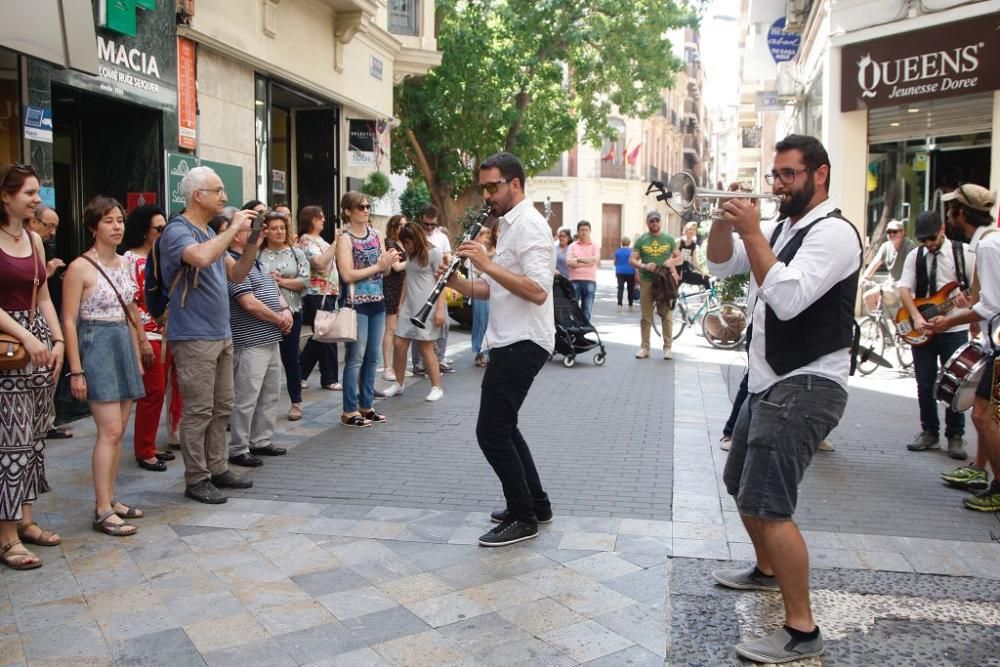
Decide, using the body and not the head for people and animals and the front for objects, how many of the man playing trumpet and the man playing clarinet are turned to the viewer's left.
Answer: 2

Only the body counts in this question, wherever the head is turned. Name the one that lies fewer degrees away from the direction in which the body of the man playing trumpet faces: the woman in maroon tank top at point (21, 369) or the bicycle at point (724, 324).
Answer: the woman in maroon tank top

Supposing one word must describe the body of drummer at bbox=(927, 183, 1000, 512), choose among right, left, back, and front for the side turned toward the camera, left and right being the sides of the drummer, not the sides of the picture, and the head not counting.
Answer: left

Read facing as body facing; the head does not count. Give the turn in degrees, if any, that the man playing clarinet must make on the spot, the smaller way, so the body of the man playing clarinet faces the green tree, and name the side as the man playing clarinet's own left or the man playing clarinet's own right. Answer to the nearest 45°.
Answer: approximately 90° to the man playing clarinet's own right

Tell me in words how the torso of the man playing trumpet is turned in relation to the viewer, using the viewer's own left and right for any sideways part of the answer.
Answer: facing to the left of the viewer

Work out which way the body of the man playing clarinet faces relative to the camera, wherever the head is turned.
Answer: to the viewer's left

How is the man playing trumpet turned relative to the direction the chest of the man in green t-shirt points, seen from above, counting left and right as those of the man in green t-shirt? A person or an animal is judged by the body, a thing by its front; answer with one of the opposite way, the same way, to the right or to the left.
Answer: to the right

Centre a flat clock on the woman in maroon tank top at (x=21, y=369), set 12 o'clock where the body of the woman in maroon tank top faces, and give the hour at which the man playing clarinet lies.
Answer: The man playing clarinet is roughly at 11 o'clock from the woman in maroon tank top.

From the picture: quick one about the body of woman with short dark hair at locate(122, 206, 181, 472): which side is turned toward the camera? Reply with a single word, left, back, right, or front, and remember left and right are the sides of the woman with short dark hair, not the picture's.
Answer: right

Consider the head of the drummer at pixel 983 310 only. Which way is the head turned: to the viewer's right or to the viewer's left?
to the viewer's left

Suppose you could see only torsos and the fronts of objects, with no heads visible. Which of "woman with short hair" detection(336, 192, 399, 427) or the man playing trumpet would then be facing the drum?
the woman with short hair

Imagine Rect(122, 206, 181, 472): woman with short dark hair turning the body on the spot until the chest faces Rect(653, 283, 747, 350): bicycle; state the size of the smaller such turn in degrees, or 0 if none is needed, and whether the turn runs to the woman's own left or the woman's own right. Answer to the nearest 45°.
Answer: approximately 45° to the woman's own left
